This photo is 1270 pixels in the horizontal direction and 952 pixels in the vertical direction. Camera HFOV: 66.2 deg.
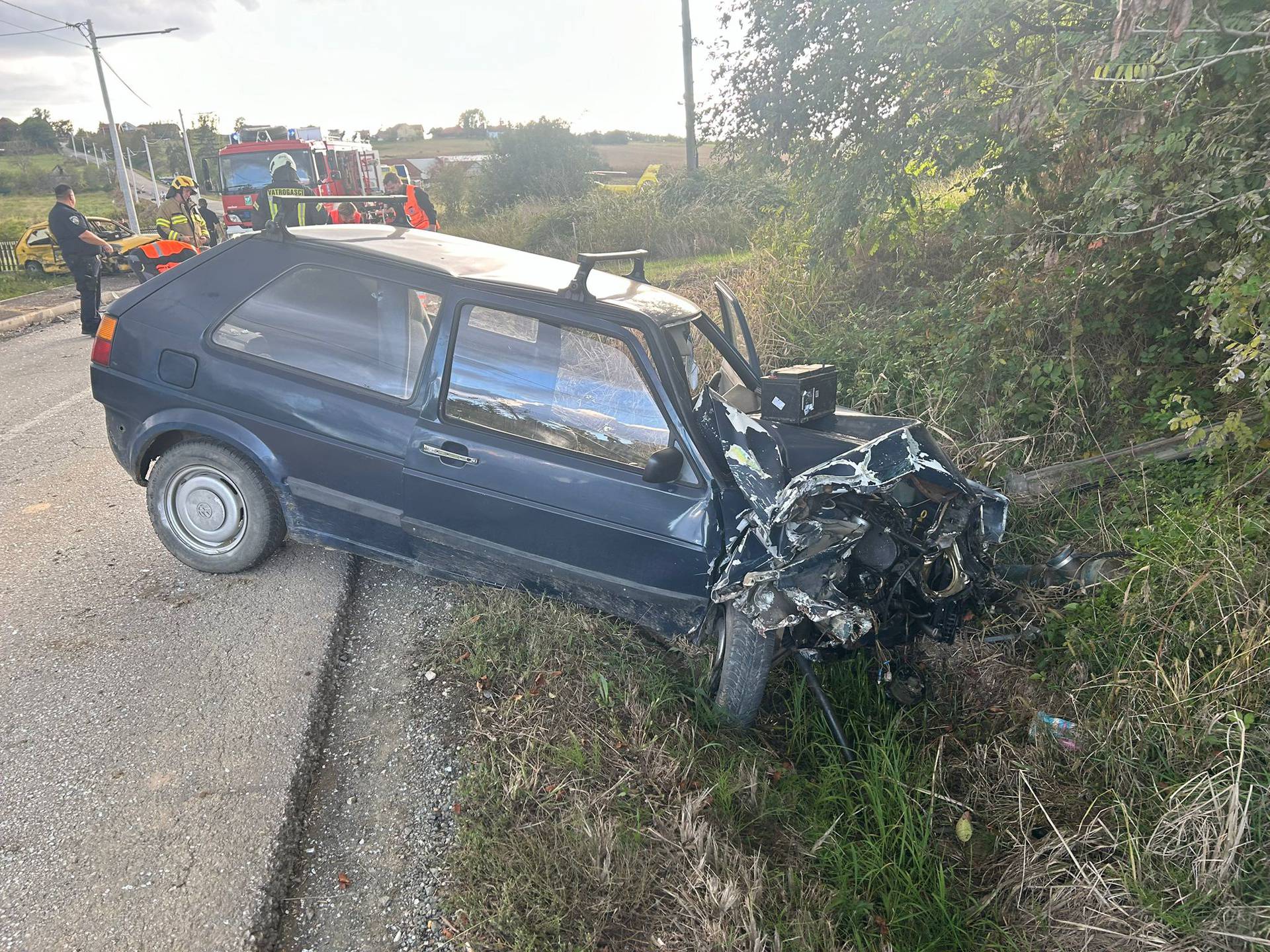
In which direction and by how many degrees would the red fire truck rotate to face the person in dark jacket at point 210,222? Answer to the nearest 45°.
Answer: approximately 45° to its right

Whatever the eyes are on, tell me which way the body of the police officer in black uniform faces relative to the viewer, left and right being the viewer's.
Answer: facing away from the viewer and to the right of the viewer

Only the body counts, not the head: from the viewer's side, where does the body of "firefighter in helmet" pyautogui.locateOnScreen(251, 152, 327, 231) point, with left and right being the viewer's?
facing away from the viewer

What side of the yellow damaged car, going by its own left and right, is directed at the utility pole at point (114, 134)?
left

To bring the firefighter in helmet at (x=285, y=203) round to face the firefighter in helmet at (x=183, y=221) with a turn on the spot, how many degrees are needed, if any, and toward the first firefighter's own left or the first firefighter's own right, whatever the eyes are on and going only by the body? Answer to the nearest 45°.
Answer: approximately 45° to the first firefighter's own left

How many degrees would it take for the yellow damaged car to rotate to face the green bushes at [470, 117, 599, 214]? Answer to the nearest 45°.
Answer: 0° — it already faces it

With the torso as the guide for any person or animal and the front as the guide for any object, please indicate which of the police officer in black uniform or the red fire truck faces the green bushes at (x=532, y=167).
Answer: the police officer in black uniform

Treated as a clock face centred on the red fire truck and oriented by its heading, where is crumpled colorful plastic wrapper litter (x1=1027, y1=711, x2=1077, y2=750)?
The crumpled colorful plastic wrapper litter is roughly at 10 o'clock from the red fire truck.
